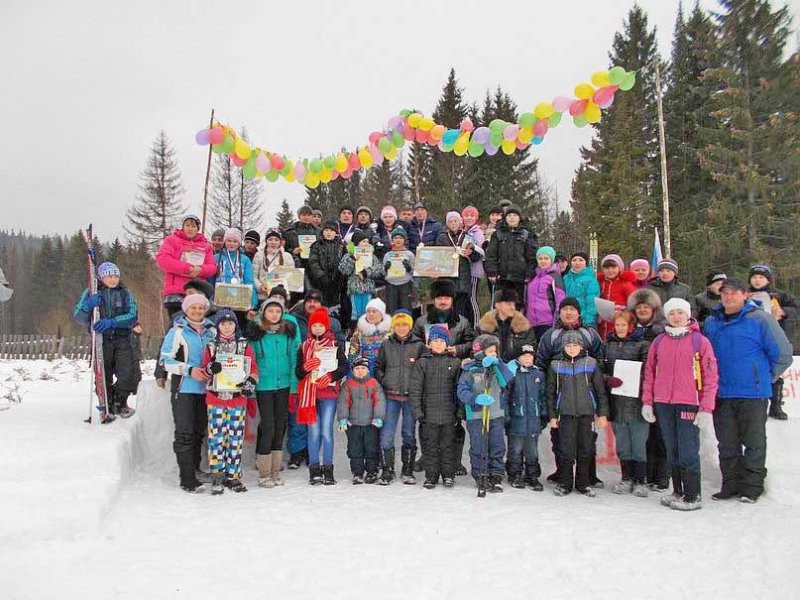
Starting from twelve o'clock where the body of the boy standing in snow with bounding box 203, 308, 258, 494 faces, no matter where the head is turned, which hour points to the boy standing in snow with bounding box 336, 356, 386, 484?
the boy standing in snow with bounding box 336, 356, 386, 484 is roughly at 9 o'clock from the boy standing in snow with bounding box 203, 308, 258, 494.

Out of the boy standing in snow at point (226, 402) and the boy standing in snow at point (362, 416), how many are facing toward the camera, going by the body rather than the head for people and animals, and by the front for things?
2

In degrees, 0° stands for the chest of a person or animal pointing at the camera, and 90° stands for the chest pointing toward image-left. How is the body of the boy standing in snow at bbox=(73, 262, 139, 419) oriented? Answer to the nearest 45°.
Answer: approximately 0°
